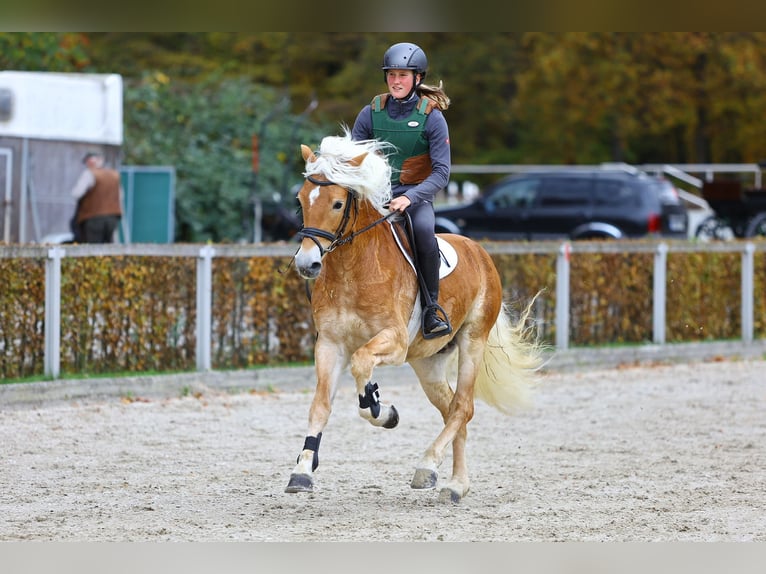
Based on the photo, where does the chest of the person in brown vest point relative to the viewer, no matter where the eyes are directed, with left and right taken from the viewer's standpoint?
facing away from the viewer and to the left of the viewer

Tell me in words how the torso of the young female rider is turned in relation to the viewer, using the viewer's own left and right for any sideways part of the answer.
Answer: facing the viewer and to the left of the viewer

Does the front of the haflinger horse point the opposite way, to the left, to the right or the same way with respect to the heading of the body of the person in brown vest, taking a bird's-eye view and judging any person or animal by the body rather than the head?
to the left

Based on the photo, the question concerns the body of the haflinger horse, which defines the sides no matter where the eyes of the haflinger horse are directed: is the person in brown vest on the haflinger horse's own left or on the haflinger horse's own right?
on the haflinger horse's own right

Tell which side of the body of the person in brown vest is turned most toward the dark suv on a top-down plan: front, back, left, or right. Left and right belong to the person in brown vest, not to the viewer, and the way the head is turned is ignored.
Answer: right

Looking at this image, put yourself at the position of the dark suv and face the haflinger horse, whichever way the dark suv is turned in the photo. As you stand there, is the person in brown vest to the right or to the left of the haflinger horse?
right

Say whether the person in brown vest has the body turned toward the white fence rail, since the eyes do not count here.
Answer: no

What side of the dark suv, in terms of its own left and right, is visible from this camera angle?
left

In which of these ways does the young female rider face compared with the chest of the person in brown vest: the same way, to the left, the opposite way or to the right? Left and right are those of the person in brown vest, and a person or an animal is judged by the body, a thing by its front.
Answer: to the left

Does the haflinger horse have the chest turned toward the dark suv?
no

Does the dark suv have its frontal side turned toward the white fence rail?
no

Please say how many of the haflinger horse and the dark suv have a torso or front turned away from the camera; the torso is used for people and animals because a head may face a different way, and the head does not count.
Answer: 0

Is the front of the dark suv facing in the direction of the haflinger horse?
no

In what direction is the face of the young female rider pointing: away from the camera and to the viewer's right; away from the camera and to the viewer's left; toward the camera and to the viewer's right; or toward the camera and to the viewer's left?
toward the camera and to the viewer's left

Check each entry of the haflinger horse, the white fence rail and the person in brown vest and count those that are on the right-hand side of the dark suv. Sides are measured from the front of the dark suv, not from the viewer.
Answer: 0

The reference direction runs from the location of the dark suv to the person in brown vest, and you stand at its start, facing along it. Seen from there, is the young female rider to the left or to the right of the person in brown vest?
left
